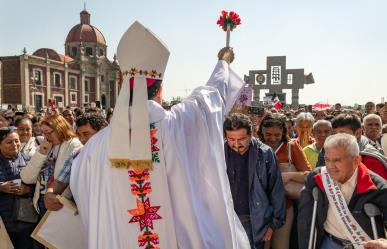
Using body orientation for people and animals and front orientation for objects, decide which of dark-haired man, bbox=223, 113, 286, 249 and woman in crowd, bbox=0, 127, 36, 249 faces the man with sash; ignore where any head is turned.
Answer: the woman in crowd

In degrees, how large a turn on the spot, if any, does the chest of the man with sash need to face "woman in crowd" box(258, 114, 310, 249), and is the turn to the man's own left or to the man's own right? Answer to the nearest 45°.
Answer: approximately 90° to the man's own right

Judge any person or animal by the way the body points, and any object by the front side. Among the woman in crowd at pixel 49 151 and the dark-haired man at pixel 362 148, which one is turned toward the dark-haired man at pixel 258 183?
the dark-haired man at pixel 362 148

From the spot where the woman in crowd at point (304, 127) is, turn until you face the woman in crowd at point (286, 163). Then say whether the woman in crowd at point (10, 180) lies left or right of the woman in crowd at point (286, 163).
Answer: right

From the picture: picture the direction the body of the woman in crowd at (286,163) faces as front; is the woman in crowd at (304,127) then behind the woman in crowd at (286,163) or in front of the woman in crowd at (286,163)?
behind

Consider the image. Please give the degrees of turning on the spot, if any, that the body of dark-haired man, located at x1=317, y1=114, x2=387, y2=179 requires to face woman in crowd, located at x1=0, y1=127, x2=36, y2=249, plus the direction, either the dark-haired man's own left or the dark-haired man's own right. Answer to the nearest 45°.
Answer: approximately 45° to the dark-haired man's own right

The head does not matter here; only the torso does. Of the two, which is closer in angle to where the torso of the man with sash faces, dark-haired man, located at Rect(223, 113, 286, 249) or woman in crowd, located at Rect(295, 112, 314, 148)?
the dark-haired man
